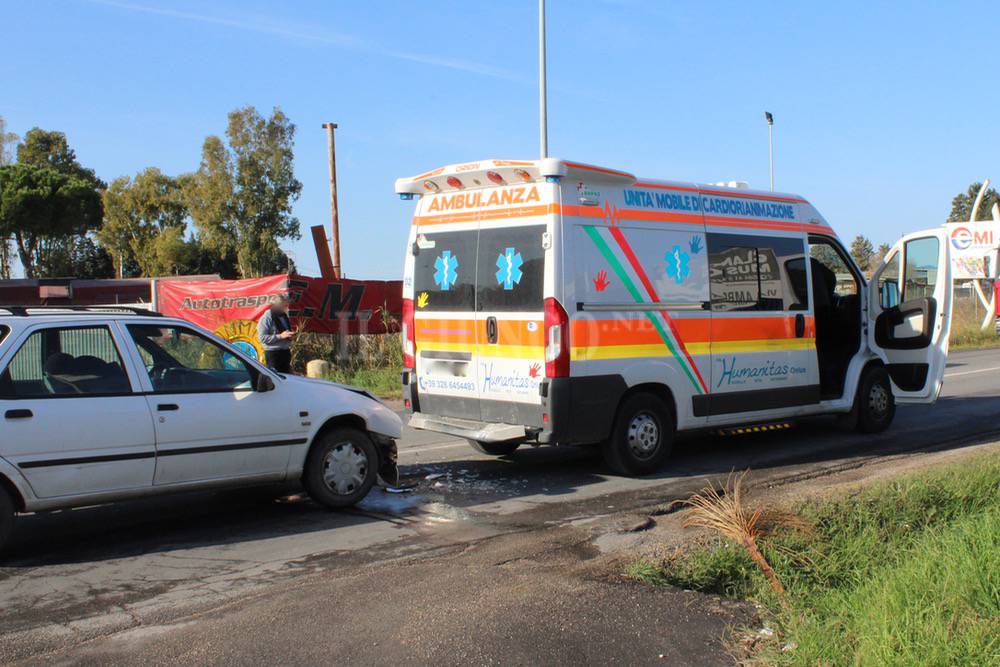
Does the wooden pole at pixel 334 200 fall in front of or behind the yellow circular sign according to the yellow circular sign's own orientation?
behind

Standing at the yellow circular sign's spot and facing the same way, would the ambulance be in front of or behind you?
in front

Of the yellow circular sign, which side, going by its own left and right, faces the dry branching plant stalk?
front

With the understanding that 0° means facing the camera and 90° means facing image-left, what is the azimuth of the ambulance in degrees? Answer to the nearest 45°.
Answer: approximately 225°

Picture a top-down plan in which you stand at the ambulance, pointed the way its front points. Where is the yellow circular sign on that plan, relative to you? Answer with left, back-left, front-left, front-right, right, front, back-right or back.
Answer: left

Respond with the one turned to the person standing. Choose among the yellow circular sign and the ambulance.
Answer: the yellow circular sign

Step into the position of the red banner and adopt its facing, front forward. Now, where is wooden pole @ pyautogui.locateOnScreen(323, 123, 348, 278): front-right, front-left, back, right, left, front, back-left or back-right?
back

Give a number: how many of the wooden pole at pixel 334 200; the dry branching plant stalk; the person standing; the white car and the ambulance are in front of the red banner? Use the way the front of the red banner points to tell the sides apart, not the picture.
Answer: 4

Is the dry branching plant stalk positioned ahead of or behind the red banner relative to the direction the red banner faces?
ahead

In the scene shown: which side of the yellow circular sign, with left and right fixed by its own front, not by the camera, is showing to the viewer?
front

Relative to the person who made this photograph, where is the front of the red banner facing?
facing the viewer

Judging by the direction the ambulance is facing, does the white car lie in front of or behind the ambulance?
behind

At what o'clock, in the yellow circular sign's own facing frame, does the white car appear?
The white car is roughly at 12 o'clock from the yellow circular sign.

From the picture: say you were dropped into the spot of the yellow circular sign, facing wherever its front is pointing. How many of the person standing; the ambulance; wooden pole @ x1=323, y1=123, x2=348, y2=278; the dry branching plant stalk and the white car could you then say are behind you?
1

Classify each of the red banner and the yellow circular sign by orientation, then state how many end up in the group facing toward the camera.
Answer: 2

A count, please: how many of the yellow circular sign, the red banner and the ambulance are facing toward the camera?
2

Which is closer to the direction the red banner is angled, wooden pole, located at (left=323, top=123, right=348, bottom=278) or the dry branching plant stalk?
the dry branching plant stalk

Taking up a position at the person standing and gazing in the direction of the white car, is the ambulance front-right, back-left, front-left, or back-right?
front-left
